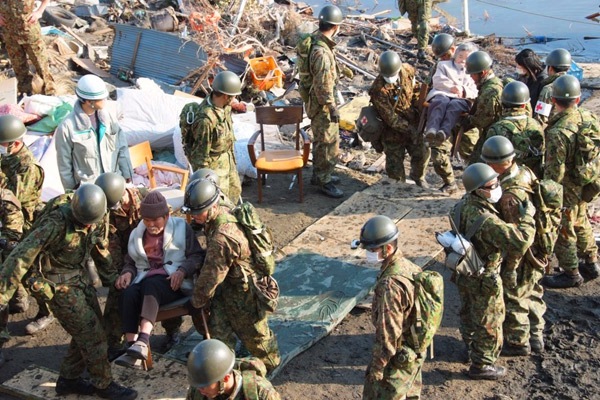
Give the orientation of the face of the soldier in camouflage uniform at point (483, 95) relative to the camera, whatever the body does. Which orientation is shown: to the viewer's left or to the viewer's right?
to the viewer's left

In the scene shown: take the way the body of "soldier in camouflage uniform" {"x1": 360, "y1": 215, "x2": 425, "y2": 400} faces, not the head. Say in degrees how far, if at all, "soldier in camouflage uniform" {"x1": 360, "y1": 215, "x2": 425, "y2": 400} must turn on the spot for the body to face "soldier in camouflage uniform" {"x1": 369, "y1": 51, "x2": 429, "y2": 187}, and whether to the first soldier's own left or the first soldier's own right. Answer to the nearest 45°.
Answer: approximately 90° to the first soldier's own right

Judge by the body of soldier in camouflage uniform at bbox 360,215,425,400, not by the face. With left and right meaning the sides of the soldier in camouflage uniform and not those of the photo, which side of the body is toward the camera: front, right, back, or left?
left

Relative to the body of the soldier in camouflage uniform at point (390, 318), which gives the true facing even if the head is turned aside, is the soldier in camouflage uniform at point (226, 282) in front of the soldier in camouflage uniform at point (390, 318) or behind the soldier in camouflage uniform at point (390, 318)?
in front

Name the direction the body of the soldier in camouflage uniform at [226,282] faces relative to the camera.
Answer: to the viewer's left

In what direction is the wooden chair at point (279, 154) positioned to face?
toward the camera

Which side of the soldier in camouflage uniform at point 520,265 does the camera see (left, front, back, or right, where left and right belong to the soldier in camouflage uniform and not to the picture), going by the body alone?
left

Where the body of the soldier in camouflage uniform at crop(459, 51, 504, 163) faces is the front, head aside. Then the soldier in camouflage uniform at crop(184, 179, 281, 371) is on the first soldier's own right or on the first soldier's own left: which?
on the first soldier's own left

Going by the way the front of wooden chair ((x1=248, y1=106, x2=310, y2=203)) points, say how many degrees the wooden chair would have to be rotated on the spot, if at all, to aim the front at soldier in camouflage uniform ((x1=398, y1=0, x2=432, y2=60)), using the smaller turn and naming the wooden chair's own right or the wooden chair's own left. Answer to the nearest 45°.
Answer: approximately 135° to the wooden chair's own left

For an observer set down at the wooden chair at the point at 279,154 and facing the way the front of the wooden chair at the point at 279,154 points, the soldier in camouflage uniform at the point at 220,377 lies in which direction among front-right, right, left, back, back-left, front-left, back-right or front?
front

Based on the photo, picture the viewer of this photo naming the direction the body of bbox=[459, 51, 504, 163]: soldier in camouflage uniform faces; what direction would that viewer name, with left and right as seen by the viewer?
facing to the left of the viewer

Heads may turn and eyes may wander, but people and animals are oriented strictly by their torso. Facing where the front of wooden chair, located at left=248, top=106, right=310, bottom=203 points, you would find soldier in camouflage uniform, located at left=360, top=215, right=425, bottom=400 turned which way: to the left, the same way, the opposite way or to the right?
to the right
